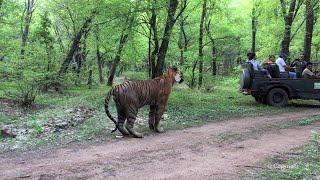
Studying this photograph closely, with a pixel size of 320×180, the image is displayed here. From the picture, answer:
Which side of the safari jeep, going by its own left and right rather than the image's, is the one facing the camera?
right
